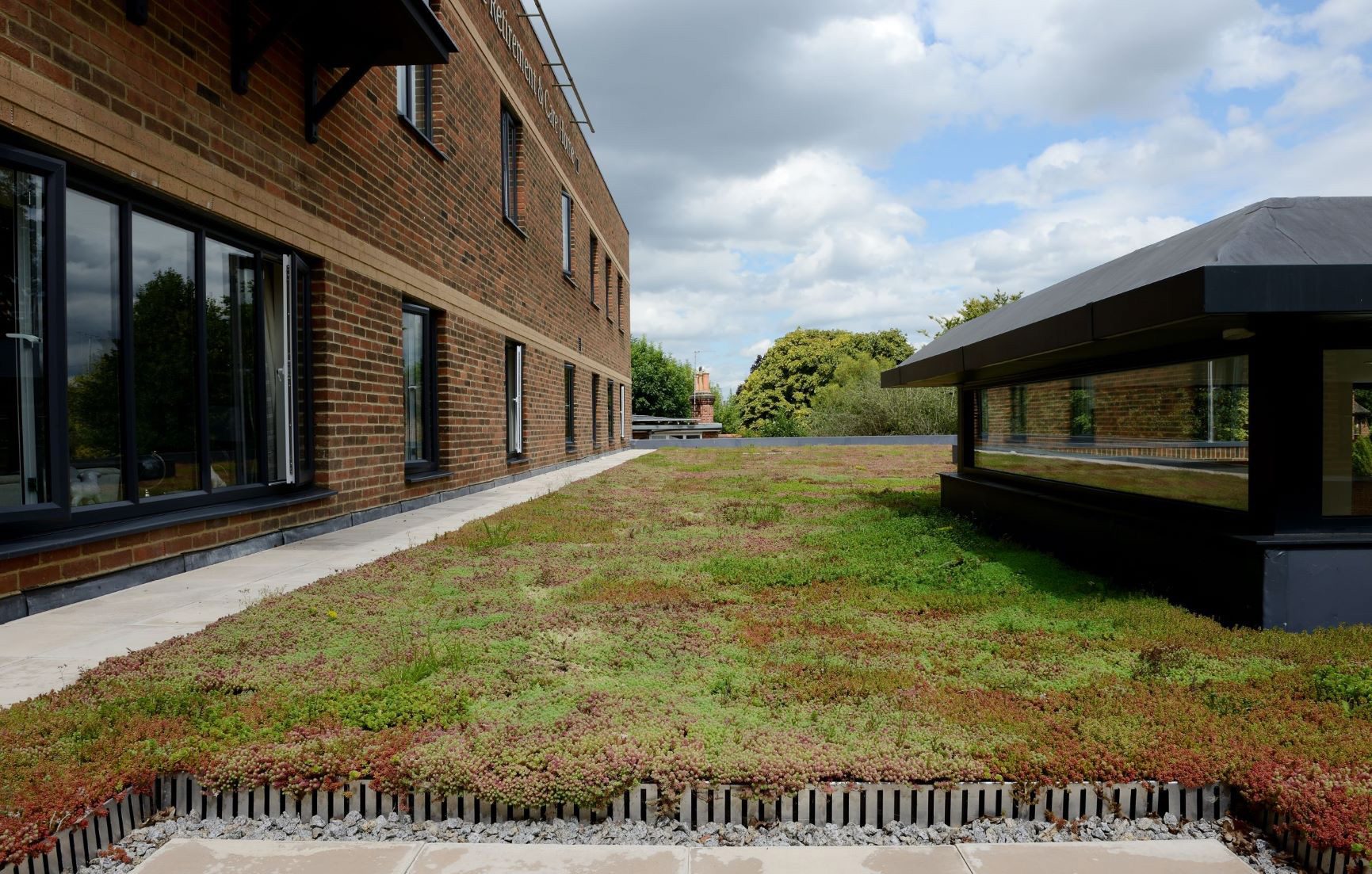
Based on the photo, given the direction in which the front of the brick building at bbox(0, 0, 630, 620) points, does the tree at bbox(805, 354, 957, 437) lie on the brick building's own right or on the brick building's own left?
on the brick building's own left

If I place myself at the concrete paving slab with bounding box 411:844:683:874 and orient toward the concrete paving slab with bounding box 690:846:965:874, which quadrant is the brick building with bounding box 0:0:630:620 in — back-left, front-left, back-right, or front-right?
back-left

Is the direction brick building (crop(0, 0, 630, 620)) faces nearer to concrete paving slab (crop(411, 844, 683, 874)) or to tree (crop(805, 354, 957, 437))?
the concrete paving slab

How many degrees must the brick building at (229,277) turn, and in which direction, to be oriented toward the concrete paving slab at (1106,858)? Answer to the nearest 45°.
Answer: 0° — it already faces it

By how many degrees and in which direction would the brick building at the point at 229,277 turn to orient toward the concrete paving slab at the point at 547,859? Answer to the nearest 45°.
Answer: approximately 45° to its right

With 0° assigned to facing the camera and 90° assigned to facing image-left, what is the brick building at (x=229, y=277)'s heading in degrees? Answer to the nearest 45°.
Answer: approximately 315°

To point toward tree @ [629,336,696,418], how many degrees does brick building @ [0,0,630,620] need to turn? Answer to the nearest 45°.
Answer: approximately 90° to its left
